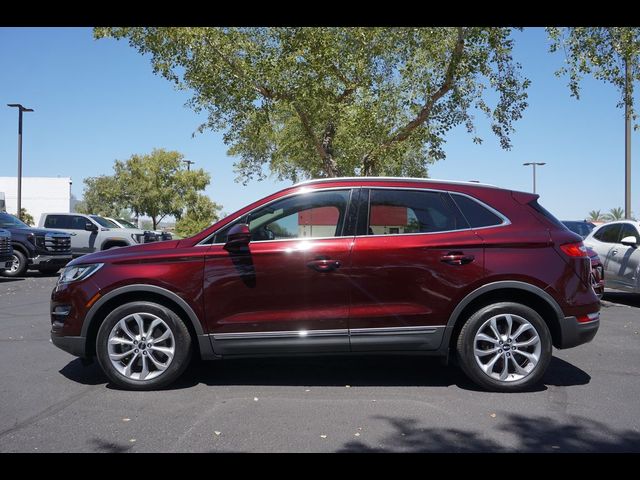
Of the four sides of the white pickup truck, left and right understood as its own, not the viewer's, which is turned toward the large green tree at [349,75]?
front

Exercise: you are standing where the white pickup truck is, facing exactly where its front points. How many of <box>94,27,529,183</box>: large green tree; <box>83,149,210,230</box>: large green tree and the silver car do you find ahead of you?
2

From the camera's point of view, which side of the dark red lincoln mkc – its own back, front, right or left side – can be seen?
left

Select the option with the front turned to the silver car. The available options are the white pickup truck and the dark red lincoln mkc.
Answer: the white pickup truck

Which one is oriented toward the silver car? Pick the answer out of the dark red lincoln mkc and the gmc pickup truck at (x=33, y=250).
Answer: the gmc pickup truck

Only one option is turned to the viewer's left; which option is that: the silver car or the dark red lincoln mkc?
the dark red lincoln mkc

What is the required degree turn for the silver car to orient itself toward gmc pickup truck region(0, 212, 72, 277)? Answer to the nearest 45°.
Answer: approximately 135° to its right

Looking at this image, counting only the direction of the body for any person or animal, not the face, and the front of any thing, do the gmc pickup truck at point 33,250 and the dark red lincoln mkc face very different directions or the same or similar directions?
very different directions

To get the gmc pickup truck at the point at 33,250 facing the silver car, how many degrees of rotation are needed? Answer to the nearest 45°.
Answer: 0° — it already faces it

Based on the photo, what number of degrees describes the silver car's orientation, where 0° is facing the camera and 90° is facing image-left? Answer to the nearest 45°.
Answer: approximately 315°

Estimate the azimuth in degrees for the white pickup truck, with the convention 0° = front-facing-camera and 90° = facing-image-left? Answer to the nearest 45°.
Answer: approximately 315°

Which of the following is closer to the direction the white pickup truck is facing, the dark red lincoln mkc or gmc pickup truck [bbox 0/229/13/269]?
the dark red lincoln mkc

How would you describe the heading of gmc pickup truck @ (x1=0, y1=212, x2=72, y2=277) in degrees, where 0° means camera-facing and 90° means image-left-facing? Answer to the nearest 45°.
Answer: approximately 315°

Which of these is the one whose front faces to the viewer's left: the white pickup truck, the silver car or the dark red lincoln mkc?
the dark red lincoln mkc

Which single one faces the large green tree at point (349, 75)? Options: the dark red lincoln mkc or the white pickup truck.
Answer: the white pickup truck

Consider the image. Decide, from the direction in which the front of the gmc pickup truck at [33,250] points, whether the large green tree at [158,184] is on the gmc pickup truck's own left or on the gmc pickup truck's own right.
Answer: on the gmc pickup truck's own left

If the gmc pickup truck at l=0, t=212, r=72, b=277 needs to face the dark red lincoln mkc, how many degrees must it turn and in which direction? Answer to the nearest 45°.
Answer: approximately 45° to its right

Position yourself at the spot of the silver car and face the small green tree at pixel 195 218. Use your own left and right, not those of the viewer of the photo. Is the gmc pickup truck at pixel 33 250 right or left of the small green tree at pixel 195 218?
left
